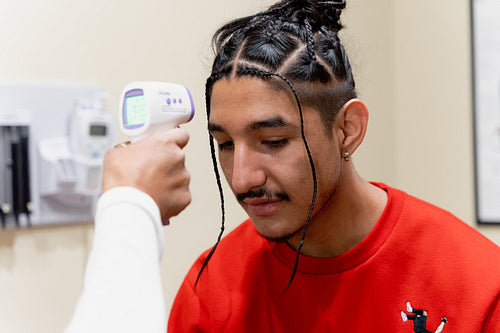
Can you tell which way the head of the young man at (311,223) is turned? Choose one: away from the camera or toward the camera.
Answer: toward the camera

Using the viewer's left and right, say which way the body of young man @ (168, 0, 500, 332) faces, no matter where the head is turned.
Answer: facing the viewer and to the left of the viewer
